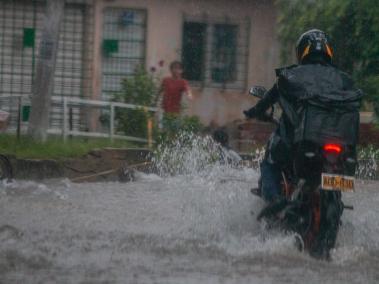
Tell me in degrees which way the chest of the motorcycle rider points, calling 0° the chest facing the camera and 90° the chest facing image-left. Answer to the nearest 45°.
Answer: approximately 180°

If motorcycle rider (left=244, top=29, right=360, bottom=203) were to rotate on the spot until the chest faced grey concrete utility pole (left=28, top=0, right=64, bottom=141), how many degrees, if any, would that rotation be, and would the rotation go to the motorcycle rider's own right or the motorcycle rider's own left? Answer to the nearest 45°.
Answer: approximately 45° to the motorcycle rider's own left

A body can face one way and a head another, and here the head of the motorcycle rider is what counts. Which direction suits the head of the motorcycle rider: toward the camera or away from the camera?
away from the camera
